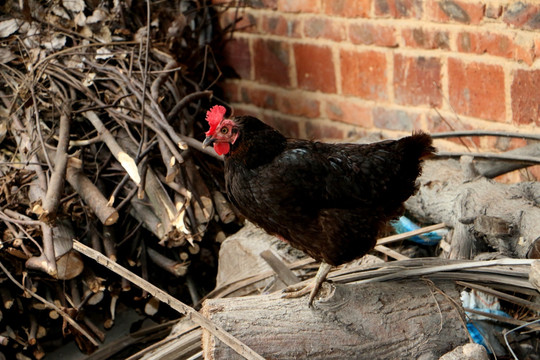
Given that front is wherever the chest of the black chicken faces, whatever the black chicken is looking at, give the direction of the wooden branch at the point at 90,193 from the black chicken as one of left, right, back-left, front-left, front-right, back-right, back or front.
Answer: front-right

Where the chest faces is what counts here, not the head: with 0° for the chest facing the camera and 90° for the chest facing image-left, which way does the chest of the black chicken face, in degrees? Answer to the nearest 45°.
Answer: approximately 90°

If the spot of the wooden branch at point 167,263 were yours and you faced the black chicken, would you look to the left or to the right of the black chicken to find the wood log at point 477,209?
left

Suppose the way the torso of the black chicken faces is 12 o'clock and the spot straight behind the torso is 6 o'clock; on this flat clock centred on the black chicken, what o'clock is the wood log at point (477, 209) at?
The wood log is roughly at 5 o'clock from the black chicken.

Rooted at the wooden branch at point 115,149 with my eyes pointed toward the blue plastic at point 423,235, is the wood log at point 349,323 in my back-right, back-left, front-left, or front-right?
front-right

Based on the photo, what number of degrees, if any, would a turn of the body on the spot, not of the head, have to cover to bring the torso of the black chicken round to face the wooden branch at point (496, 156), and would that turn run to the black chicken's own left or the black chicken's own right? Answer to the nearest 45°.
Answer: approximately 135° to the black chicken's own right
